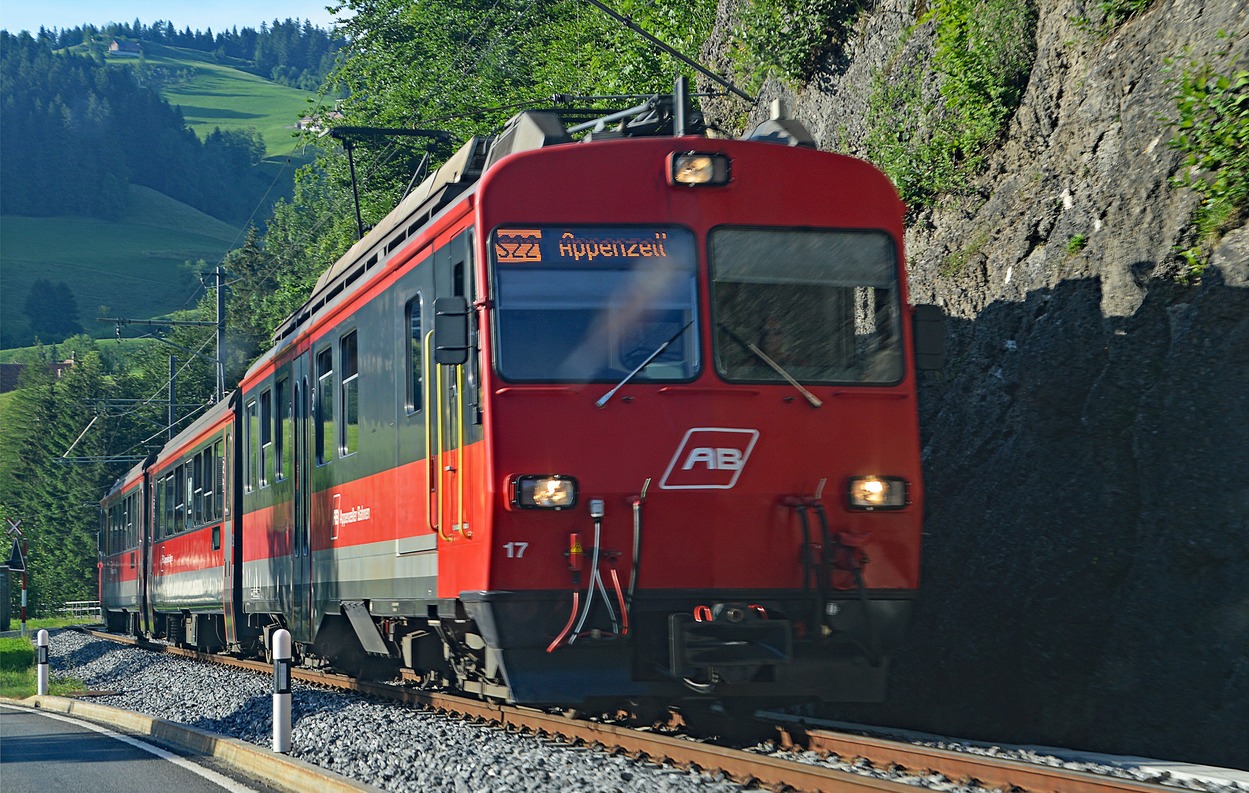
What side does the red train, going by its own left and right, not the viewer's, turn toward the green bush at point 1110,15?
left

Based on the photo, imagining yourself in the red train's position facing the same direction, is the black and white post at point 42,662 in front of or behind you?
behind

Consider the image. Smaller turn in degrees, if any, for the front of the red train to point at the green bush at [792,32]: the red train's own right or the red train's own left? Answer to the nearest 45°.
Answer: approximately 135° to the red train's own left

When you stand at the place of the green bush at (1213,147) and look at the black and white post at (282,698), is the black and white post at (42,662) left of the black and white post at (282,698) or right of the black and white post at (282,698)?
right

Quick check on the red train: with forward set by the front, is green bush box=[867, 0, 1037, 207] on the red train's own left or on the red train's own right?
on the red train's own left

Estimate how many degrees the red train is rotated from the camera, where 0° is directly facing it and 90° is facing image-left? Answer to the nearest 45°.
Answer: approximately 315°

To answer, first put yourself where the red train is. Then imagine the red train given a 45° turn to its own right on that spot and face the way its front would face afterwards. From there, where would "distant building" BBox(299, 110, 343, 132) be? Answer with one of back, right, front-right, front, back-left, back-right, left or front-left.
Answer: back
